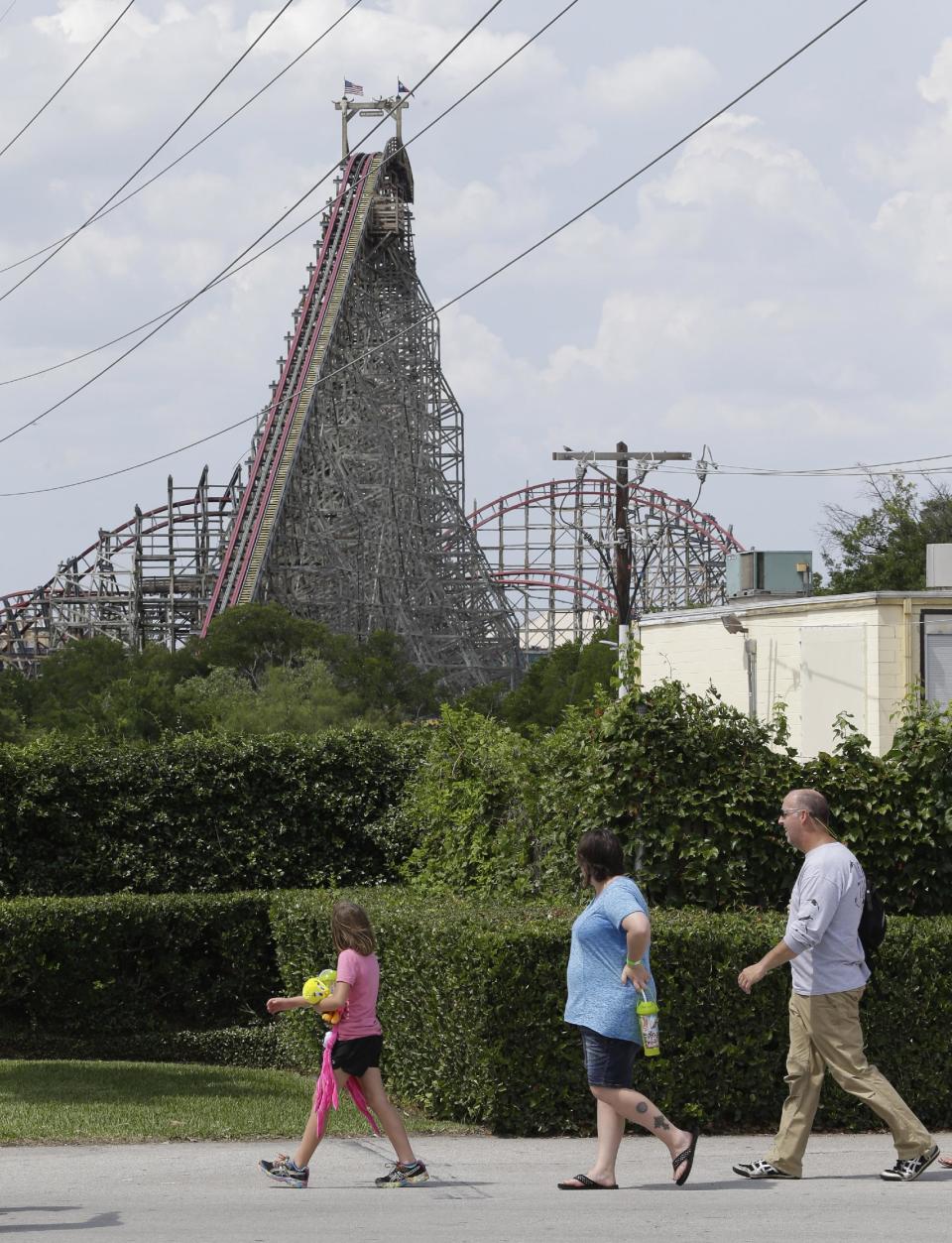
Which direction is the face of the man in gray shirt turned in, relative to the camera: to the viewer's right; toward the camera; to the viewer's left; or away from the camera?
to the viewer's left

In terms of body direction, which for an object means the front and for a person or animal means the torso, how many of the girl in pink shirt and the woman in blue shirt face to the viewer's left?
2

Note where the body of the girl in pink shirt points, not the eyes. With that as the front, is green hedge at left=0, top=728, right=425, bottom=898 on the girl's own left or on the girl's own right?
on the girl's own right

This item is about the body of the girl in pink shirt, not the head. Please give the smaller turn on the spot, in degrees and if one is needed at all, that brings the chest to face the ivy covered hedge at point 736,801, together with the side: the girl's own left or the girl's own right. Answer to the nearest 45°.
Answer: approximately 135° to the girl's own right

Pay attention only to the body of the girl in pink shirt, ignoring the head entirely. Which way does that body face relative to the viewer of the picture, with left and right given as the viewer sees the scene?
facing to the left of the viewer

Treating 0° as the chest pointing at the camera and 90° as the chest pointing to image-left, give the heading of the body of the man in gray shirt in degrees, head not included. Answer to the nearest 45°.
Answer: approximately 90°

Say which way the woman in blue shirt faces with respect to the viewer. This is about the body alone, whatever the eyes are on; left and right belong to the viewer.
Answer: facing to the left of the viewer

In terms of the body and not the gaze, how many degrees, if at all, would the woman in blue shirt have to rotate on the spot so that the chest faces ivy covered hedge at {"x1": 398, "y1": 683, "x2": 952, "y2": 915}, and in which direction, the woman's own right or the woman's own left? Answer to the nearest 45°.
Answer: approximately 90° to the woman's own right
